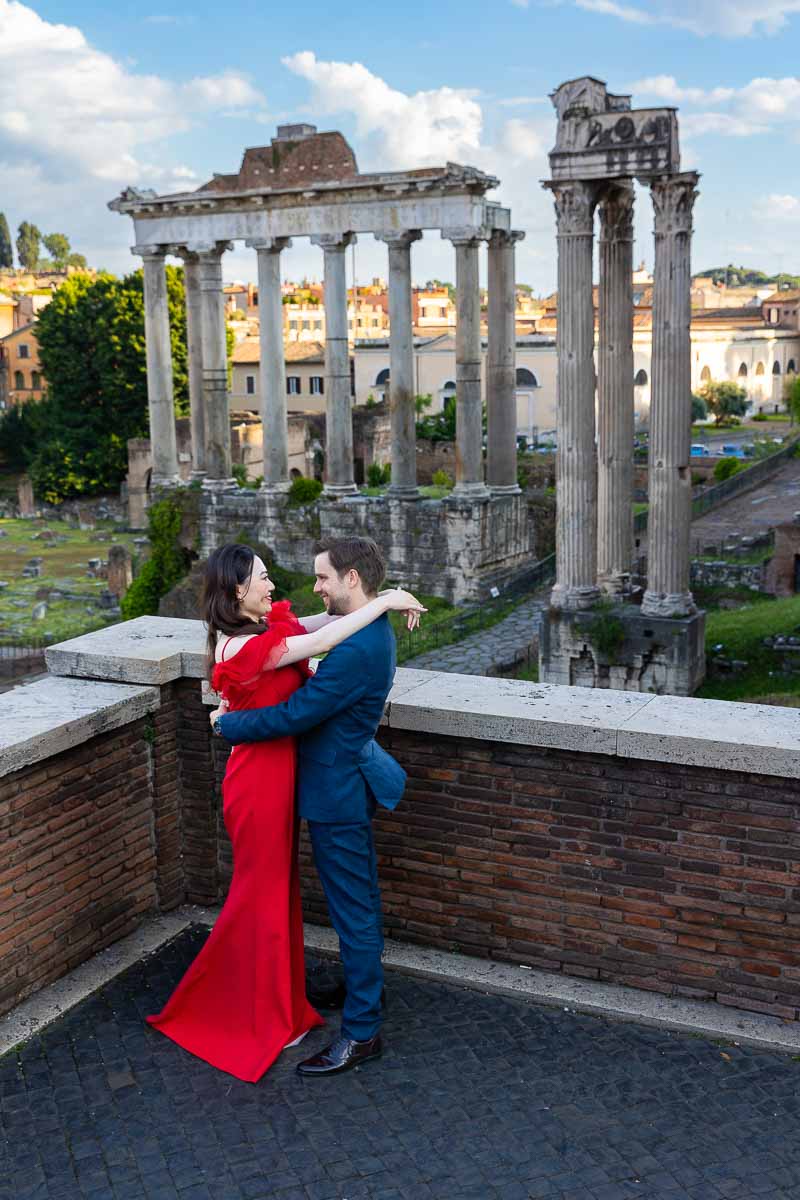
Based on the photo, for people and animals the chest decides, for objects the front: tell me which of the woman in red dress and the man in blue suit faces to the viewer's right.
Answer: the woman in red dress

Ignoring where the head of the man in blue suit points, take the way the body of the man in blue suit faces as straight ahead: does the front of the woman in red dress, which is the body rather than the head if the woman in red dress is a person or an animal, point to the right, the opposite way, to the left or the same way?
the opposite way

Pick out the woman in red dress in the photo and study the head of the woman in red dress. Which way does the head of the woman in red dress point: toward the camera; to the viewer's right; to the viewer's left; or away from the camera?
to the viewer's right

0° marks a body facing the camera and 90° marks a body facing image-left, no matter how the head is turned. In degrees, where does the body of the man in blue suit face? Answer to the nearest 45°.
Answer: approximately 90°

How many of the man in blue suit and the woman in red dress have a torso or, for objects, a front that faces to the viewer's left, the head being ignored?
1

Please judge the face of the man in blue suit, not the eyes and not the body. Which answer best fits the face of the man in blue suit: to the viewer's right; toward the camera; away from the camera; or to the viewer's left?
to the viewer's left

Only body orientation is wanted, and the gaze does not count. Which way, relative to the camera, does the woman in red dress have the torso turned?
to the viewer's right
